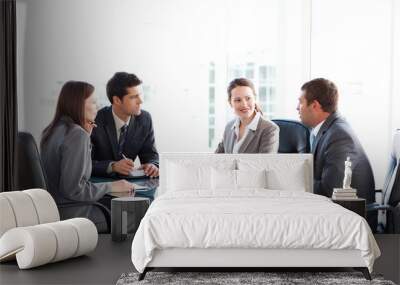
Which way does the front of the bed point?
toward the camera
